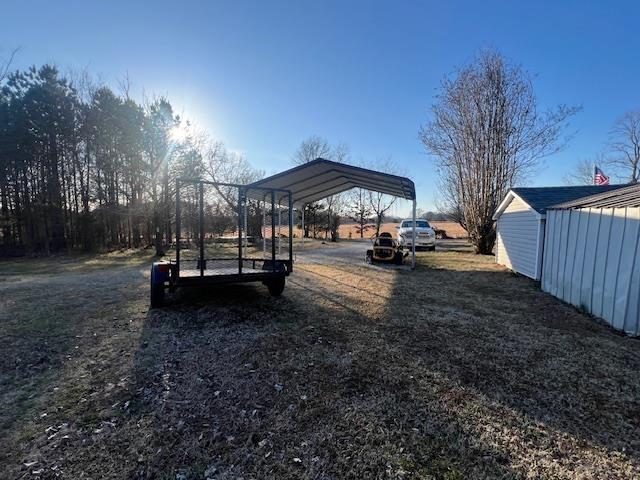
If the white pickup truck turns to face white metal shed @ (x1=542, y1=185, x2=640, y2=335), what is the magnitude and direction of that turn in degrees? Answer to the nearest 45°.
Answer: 0° — it already faces it

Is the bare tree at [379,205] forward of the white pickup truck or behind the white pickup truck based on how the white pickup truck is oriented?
behind

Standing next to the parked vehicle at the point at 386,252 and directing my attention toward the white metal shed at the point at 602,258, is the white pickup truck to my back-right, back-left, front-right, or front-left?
back-left

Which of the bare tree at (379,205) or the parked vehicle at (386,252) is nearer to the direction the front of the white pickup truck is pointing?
the parked vehicle

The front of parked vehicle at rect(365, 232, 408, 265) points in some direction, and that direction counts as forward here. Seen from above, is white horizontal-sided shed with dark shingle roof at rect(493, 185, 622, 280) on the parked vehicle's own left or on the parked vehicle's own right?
on the parked vehicle's own left

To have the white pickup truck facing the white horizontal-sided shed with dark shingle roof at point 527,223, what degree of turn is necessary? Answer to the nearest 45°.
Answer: approximately 45° to its left

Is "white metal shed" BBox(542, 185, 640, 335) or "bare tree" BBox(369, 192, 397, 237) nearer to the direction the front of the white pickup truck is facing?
the white metal shed
